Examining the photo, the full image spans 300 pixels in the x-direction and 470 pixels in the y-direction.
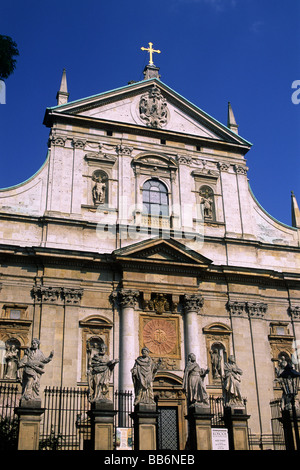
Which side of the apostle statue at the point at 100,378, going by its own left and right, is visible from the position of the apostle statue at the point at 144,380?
left

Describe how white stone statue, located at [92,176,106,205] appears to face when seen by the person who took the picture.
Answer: facing the viewer

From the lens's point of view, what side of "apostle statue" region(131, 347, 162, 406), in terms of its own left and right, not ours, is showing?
front

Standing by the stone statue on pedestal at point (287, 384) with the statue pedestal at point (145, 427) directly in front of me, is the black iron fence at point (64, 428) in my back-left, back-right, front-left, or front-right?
front-right

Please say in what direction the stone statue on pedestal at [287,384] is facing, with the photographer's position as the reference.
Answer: facing the viewer and to the left of the viewer

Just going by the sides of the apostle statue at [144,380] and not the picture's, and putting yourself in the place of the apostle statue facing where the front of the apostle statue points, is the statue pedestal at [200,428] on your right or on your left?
on your left

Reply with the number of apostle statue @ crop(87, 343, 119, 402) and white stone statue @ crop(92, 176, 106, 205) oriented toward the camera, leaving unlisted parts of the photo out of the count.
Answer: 2
